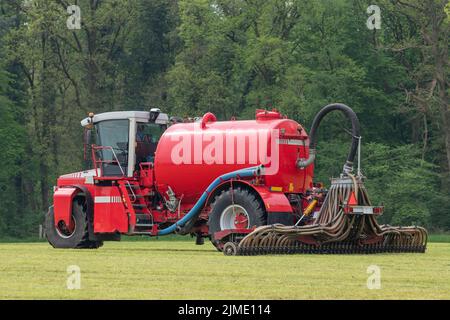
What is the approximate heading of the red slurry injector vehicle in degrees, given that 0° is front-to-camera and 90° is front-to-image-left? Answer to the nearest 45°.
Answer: approximately 135°
